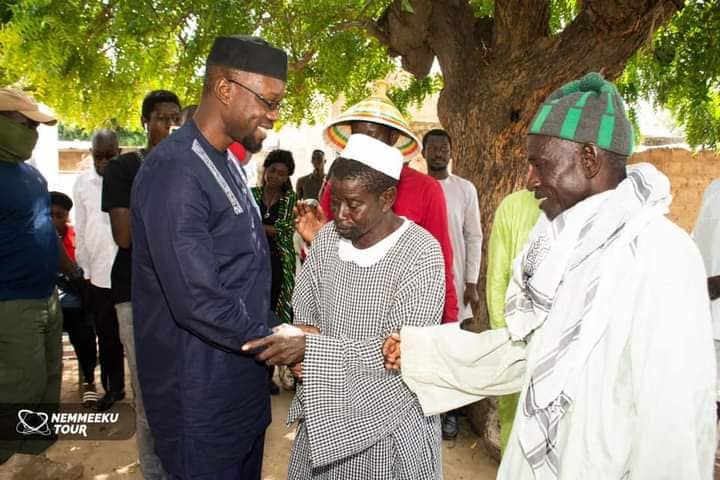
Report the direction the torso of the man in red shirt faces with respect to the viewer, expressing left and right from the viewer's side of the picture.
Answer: facing the viewer

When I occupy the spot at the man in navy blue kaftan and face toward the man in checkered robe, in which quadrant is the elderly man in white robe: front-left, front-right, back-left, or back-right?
front-right

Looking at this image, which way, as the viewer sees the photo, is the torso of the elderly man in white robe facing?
to the viewer's left

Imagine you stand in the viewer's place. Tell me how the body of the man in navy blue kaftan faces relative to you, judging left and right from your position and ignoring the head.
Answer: facing to the right of the viewer

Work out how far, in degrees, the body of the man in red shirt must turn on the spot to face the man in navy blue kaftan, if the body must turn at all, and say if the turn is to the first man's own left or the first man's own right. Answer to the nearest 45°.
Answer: approximately 45° to the first man's own right

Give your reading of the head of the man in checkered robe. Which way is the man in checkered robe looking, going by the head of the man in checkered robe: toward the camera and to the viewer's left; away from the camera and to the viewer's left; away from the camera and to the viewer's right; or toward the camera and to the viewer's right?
toward the camera and to the viewer's left

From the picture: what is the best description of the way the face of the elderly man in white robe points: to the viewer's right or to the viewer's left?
to the viewer's left

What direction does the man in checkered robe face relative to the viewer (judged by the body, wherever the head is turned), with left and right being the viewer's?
facing the viewer and to the left of the viewer

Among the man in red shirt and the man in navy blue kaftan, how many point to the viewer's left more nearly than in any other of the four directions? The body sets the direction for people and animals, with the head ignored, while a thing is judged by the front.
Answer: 0

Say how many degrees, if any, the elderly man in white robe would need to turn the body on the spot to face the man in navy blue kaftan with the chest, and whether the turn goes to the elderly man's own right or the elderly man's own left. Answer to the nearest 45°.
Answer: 0° — they already face them

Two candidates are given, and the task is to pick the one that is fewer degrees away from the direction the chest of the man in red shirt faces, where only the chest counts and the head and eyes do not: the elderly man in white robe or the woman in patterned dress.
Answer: the elderly man in white robe

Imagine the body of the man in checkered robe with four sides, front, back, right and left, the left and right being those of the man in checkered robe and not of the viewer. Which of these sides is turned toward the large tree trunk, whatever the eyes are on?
back

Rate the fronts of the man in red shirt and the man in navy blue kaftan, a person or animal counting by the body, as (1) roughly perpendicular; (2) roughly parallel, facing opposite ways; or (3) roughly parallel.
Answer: roughly perpendicular

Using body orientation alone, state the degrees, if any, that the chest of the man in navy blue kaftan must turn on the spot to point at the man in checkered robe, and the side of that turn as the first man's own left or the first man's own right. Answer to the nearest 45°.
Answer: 0° — they already face them

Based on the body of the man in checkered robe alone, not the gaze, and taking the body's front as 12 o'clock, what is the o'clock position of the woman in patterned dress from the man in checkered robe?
The woman in patterned dress is roughly at 4 o'clock from the man in checkered robe.

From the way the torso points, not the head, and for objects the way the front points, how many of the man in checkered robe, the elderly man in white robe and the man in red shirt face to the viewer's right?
0

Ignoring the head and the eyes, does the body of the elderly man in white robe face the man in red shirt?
no
